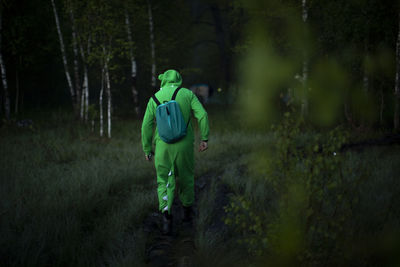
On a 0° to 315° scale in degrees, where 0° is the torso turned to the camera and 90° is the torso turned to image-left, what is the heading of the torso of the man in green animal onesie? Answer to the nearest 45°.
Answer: approximately 180°
